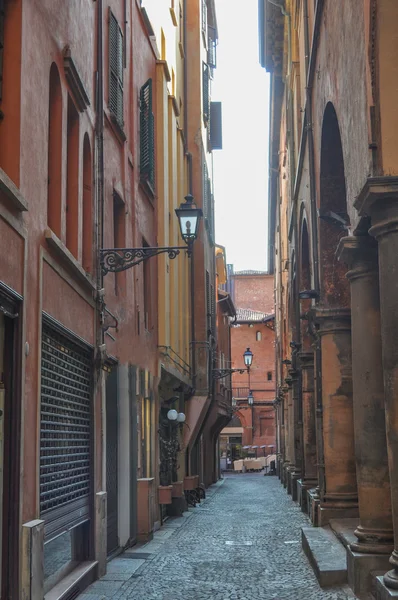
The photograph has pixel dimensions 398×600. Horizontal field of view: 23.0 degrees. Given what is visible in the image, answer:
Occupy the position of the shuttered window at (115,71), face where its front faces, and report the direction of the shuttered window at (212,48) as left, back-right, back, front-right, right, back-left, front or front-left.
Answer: left

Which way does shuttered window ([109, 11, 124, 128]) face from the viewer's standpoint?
to the viewer's right

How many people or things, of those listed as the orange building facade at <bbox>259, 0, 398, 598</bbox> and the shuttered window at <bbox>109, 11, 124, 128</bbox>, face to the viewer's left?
1

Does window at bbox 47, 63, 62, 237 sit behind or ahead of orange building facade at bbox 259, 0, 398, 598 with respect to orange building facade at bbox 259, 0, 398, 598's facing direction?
ahead

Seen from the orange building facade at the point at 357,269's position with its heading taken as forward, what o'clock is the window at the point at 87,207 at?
The window is roughly at 11 o'clock from the orange building facade.

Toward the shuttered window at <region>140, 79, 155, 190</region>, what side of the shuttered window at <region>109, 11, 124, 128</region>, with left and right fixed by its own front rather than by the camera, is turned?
left

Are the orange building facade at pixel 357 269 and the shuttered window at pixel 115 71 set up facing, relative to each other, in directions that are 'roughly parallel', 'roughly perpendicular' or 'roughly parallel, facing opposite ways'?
roughly parallel, facing opposite ways

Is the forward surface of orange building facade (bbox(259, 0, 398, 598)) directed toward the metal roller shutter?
yes

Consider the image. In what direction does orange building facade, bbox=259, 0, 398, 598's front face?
to the viewer's left

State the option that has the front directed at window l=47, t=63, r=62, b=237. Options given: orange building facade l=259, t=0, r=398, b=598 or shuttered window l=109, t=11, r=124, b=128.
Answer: the orange building facade

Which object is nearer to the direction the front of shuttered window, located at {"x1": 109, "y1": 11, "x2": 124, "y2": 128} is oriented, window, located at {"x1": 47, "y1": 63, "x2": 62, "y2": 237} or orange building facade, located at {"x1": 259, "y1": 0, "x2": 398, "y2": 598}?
the orange building facade
